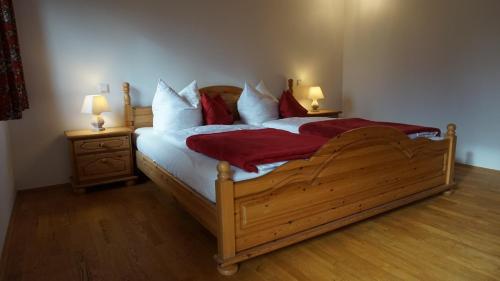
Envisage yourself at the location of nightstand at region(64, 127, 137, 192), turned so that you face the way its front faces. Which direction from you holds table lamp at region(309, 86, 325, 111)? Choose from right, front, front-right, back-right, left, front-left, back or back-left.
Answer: left

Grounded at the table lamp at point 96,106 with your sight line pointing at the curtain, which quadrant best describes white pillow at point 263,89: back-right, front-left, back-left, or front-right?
back-left

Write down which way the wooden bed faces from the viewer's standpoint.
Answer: facing the viewer and to the right of the viewer

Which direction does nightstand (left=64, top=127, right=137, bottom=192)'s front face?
toward the camera

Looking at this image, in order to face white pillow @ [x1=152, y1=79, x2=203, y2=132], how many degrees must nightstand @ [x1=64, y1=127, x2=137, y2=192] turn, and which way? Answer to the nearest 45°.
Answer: approximately 90° to its left

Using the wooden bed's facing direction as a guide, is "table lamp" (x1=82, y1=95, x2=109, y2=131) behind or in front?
behind

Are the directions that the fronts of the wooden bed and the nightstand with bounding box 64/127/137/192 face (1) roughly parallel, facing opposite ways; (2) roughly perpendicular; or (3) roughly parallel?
roughly parallel

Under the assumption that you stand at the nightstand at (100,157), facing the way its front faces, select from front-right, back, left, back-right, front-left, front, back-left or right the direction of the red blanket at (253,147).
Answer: front-left

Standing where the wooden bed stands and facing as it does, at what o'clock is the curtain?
The curtain is roughly at 4 o'clock from the wooden bed.

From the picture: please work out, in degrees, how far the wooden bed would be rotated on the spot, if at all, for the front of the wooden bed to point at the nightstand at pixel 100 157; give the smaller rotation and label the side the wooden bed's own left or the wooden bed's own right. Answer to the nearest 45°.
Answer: approximately 180°

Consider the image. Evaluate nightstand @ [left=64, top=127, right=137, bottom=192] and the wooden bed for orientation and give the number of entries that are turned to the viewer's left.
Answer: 0

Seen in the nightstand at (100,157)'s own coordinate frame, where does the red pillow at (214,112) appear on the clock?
The red pillow is roughly at 9 o'clock from the nightstand.
